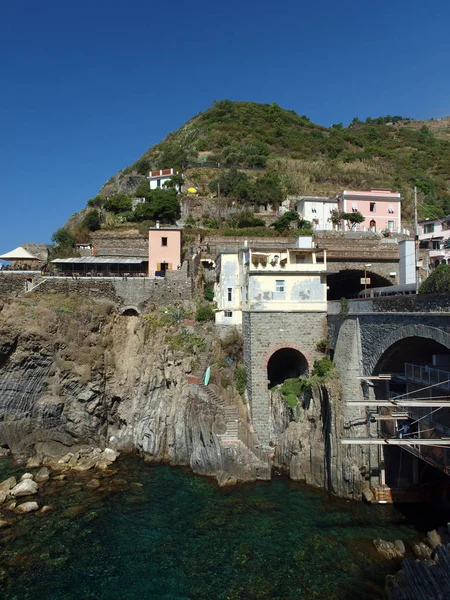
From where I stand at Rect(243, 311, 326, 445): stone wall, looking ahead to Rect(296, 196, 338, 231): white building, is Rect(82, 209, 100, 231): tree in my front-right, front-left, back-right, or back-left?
front-left

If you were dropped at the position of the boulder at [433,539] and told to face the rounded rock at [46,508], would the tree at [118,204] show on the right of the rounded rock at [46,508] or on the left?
right

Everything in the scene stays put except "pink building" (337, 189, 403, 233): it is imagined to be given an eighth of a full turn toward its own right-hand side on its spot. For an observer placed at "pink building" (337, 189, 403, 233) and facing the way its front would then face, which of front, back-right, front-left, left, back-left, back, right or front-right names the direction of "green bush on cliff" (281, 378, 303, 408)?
front-left

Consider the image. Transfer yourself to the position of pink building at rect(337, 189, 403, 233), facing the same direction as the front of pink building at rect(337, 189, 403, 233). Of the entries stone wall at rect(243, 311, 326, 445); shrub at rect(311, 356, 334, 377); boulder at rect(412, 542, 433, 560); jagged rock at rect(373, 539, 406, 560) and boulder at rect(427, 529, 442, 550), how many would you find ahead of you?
5

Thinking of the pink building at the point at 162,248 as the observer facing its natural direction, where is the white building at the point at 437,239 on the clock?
The white building is roughly at 9 o'clock from the pink building.

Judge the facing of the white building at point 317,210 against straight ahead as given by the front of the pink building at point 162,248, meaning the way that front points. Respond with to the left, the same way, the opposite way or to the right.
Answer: the same way

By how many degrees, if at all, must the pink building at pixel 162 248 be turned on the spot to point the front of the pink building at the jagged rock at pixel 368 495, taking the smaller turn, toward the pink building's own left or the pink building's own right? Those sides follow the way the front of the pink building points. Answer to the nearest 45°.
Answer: approximately 45° to the pink building's own left

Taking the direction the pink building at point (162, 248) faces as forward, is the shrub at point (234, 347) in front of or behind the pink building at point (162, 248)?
in front

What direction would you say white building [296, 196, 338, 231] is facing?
toward the camera

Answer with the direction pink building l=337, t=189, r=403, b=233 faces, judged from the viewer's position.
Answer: facing the viewer

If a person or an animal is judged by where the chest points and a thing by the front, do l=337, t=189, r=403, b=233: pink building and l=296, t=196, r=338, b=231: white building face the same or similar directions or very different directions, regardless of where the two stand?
same or similar directions

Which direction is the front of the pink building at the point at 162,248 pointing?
toward the camera

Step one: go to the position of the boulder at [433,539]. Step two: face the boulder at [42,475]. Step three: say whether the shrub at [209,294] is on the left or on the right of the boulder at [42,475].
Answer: right

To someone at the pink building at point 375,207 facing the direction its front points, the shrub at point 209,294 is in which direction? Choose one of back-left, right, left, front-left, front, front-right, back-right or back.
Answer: front-right
